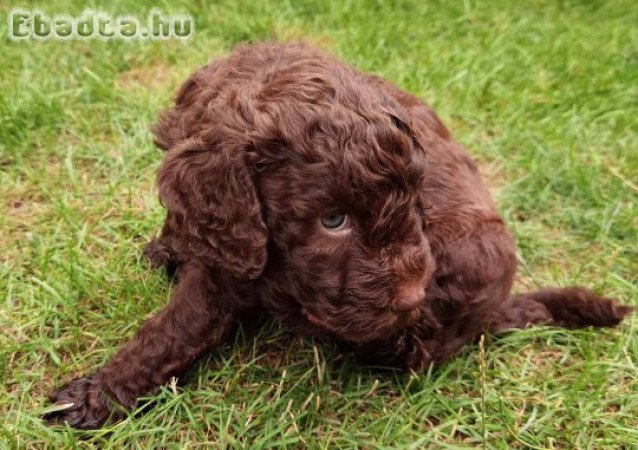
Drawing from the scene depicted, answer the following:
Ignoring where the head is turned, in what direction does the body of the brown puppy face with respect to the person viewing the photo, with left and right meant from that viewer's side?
facing the viewer and to the left of the viewer
